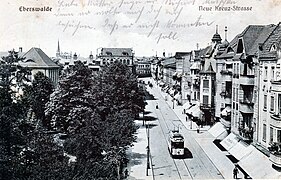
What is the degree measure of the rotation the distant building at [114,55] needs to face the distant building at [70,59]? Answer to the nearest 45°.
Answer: approximately 90° to its right
